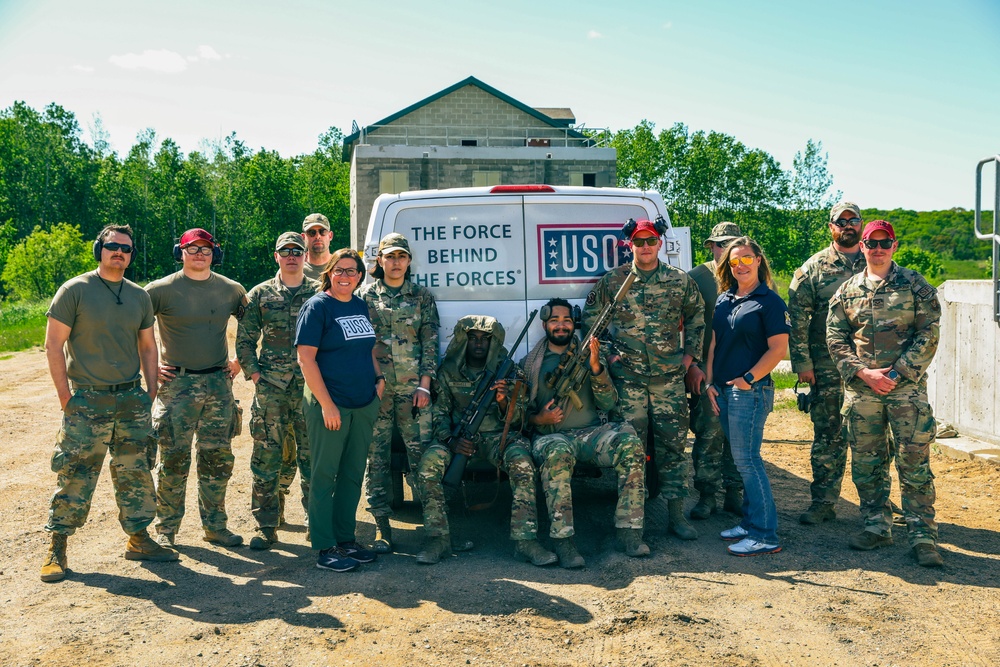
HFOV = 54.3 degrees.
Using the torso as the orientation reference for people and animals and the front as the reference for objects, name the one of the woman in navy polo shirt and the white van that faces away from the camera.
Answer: the white van

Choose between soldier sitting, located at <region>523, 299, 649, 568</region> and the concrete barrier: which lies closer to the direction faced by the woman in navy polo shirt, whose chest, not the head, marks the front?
the soldier sitting

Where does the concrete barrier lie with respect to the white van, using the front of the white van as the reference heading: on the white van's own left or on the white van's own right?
on the white van's own right

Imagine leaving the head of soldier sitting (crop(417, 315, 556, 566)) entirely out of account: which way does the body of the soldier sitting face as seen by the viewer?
toward the camera

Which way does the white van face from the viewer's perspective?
away from the camera

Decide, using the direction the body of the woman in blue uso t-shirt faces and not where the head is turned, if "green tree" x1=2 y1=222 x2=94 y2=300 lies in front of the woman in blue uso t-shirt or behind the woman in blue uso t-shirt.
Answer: behind

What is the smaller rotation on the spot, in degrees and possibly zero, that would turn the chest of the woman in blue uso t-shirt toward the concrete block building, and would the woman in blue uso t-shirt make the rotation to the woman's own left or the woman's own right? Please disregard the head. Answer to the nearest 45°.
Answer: approximately 135° to the woman's own left

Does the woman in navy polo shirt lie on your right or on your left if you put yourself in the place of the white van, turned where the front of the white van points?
on your right

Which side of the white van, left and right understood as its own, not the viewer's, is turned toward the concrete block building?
front

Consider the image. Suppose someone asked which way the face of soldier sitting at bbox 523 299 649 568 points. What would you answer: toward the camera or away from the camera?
toward the camera

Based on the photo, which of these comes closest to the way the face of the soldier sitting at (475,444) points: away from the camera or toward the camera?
toward the camera

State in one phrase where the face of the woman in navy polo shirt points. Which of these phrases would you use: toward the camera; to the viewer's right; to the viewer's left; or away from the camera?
toward the camera

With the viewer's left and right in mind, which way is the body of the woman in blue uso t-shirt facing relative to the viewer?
facing the viewer and to the right of the viewer

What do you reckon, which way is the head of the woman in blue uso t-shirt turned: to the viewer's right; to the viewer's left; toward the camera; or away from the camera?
toward the camera

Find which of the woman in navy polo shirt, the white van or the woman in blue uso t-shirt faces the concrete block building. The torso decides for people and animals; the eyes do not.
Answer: the white van

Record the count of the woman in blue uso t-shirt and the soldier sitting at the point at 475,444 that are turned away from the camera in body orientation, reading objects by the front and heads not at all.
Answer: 0

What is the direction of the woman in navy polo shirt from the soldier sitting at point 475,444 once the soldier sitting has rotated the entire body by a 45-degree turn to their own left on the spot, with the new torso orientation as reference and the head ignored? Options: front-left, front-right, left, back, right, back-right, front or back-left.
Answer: front-left
